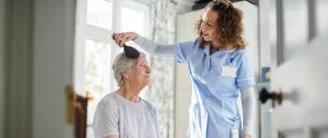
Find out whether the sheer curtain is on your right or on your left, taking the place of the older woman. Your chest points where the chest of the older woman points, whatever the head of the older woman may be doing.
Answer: on your left

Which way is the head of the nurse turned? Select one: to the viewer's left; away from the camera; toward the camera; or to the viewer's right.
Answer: to the viewer's left

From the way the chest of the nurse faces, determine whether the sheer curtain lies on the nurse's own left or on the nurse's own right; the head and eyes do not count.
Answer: on the nurse's own right

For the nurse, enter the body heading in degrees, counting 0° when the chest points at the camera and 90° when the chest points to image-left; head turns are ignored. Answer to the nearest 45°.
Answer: approximately 45°
